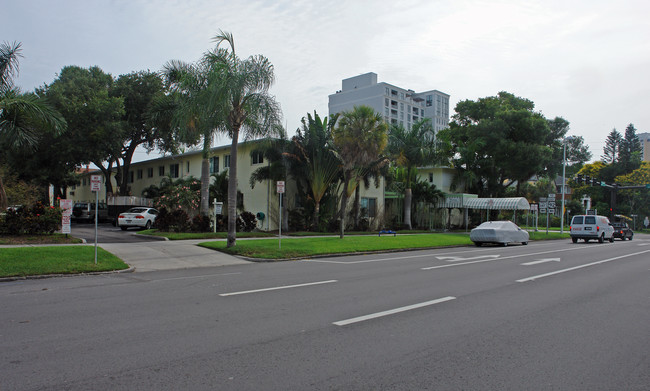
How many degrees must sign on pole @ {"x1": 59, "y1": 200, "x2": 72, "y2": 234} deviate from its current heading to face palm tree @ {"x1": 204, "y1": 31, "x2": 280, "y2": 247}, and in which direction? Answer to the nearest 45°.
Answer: approximately 90° to its left

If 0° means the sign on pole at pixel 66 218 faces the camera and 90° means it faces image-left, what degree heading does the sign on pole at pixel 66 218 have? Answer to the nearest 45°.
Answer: approximately 0°
